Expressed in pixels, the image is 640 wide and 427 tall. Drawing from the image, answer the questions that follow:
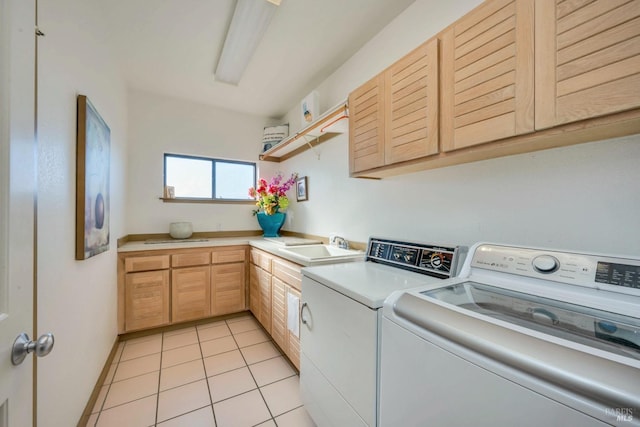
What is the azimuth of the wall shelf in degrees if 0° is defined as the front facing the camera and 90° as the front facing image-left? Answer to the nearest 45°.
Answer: approximately 45°

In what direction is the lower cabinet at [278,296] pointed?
to the viewer's left

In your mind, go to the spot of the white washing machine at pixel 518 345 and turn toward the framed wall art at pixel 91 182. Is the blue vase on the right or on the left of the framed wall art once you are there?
right

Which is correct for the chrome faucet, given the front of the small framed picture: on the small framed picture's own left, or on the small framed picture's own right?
on the small framed picture's own left

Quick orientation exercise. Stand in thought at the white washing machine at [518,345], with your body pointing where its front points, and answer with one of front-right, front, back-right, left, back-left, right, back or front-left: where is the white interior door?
front

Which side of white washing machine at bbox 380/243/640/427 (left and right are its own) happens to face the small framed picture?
right

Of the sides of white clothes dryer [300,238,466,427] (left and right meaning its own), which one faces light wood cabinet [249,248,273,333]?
right

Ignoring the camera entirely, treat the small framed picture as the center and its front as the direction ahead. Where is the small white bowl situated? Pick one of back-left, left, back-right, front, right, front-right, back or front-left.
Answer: front-right

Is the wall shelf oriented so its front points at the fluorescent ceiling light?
yes

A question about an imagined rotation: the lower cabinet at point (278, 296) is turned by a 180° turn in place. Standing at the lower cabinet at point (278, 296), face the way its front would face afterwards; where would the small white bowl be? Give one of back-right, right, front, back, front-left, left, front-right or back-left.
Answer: back-left

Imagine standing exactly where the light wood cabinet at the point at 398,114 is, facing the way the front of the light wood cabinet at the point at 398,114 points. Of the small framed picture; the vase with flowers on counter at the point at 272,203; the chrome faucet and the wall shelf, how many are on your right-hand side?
4

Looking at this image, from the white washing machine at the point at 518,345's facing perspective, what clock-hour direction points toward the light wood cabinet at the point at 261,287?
The light wood cabinet is roughly at 2 o'clock from the white washing machine.

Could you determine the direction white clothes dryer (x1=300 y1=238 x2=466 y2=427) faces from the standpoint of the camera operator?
facing the viewer and to the left of the viewer

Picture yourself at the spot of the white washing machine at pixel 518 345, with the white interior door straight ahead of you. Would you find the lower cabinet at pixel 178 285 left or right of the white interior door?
right
